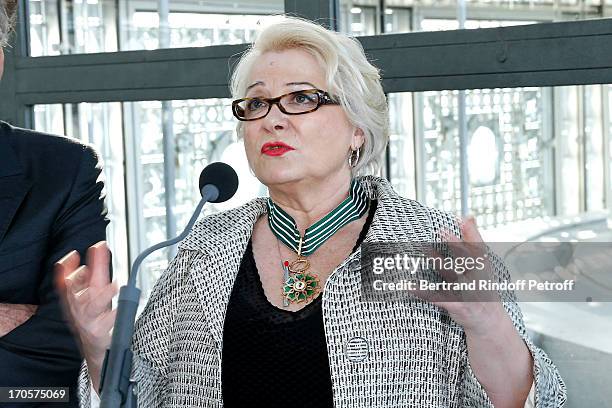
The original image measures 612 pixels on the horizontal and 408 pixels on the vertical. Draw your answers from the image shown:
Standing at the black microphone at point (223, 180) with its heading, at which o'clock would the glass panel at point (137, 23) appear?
The glass panel is roughly at 10 o'clock from the black microphone.

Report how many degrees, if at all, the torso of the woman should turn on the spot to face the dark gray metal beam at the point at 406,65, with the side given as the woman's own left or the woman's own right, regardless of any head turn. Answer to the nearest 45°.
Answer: approximately 180°

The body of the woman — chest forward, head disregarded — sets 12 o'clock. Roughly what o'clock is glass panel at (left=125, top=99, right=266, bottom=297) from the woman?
The glass panel is roughly at 4 o'clock from the woman.

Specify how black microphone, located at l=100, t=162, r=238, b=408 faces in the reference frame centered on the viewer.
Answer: facing away from the viewer and to the right of the viewer

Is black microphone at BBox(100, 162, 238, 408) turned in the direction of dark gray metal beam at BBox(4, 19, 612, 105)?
yes

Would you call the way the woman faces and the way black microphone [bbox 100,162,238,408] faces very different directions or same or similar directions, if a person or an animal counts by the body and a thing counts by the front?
very different directions

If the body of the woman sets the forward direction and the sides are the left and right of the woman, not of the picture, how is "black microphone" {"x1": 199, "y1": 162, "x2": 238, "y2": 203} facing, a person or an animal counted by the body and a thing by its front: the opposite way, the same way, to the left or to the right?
the opposite way

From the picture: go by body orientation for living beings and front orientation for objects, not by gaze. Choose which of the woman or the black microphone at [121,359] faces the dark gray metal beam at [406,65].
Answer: the black microphone

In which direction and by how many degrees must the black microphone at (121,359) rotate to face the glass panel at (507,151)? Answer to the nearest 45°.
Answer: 0° — it already faces it

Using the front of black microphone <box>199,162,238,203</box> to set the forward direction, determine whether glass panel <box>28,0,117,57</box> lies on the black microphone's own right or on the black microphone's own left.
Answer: on the black microphone's own left
